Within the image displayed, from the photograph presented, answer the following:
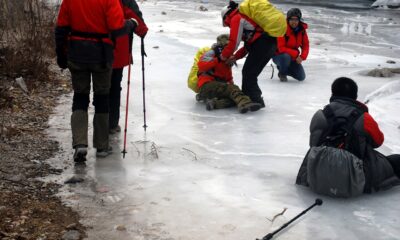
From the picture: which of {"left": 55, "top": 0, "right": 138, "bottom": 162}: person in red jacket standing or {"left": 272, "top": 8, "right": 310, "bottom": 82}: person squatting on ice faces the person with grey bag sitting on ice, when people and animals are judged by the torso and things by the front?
the person squatting on ice

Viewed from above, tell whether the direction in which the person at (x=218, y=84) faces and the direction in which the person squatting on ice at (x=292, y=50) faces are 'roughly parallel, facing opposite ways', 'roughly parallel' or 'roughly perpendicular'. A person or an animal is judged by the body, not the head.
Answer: roughly perpendicular

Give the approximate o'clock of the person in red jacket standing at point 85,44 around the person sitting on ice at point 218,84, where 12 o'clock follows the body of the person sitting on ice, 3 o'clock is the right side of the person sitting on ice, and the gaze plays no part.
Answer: The person in red jacket standing is roughly at 4 o'clock from the person sitting on ice.

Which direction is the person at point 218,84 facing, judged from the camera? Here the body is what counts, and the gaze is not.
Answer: to the viewer's right

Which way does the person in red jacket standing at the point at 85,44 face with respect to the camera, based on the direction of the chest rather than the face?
away from the camera

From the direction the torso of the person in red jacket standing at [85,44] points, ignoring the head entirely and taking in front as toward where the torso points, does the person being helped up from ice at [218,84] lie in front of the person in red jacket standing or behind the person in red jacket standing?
in front

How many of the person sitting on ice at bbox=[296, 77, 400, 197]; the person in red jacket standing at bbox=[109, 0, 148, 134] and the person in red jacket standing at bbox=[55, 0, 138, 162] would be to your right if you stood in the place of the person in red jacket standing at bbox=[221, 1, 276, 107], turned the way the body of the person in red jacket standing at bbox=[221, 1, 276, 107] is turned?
0

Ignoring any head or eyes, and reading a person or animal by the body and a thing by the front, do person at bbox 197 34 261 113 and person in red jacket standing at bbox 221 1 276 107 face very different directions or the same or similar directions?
very different directions

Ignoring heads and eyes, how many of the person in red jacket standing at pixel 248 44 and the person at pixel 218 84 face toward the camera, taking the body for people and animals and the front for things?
0

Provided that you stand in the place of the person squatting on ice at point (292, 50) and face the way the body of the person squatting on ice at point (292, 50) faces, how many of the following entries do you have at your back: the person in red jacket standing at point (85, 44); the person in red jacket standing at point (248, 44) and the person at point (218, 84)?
0

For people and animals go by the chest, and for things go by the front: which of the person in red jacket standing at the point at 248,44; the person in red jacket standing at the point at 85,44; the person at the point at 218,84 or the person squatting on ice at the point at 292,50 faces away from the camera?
the person in red jacket standing at the point at 85,44

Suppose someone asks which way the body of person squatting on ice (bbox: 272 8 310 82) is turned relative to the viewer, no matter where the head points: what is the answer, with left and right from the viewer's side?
facing the viewer

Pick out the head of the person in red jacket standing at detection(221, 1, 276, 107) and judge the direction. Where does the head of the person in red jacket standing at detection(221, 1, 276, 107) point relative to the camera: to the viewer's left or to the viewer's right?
to the viewer's left

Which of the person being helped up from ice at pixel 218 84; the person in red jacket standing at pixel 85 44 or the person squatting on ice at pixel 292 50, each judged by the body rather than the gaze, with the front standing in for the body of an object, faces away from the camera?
the person in red jacket standing

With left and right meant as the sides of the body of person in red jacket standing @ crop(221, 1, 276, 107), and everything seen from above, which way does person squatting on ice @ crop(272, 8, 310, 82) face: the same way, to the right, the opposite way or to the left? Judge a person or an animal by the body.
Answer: to the left

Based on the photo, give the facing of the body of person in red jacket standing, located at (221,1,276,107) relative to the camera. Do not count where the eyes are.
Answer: to the viewer's left

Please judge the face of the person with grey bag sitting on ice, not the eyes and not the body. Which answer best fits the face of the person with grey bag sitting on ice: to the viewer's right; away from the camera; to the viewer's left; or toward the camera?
away from the camera

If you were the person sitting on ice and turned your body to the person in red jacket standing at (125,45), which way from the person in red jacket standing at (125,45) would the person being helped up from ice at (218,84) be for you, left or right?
right

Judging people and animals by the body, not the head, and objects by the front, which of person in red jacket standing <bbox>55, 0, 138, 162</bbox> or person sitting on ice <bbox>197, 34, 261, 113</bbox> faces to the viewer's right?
the person sitting on ice
